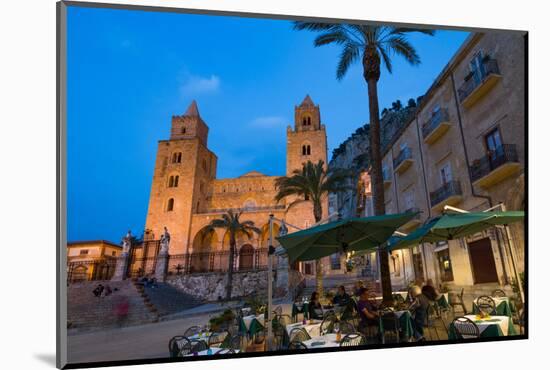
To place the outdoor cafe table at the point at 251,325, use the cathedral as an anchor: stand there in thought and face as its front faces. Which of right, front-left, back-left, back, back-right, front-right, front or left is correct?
front

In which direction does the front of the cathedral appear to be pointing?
toward the camera

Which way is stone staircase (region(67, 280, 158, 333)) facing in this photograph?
toward the camera

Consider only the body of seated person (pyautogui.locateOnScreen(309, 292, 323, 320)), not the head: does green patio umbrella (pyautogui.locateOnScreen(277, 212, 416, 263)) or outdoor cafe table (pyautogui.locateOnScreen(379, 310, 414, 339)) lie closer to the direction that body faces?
the outdoor cafe table

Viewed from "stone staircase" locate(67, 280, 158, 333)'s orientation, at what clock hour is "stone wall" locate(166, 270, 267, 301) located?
The stone wall is roughly at 8 o'clock from the stone staircase.

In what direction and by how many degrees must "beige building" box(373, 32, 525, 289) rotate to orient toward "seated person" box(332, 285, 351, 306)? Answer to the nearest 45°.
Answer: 0° — it already faces them

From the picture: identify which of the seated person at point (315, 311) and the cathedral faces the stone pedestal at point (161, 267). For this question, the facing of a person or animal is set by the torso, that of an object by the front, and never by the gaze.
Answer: the cathedral
